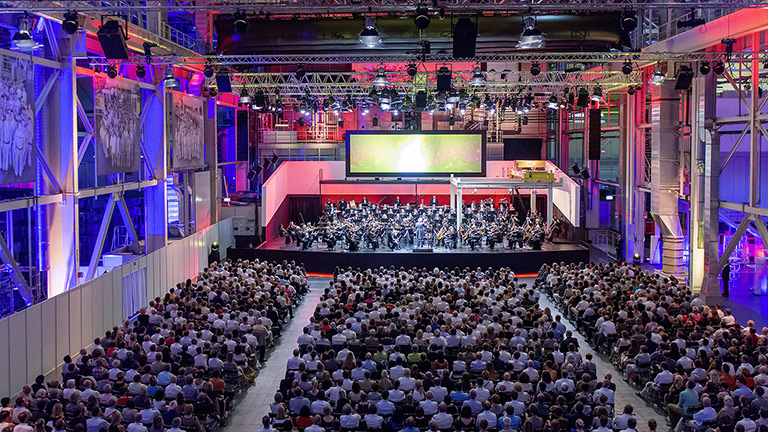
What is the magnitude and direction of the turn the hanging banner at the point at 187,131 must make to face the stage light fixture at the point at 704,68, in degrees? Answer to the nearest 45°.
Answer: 0° — it already faces it

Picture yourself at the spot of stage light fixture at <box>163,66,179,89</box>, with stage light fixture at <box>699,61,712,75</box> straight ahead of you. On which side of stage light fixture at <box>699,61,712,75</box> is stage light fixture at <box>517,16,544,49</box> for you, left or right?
right

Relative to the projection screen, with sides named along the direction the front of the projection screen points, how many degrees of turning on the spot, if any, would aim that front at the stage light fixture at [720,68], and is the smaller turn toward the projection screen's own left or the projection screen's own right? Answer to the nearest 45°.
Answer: approximately 45° to the projection screen's own left

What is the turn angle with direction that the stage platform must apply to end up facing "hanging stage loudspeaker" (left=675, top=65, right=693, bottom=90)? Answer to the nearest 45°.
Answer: approximately 45° to its left

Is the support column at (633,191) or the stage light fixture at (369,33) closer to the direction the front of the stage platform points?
the stage light fixture

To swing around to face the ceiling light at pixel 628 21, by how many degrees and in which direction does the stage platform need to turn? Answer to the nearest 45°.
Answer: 0° — it already faces it

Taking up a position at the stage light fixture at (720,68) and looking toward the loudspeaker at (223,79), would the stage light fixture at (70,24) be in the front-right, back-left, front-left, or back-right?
front-left

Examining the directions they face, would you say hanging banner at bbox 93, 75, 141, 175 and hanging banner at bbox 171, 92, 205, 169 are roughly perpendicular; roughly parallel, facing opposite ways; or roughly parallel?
roughly parallel

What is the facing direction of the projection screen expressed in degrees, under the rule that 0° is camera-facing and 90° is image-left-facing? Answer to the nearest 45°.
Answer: approximately 0°

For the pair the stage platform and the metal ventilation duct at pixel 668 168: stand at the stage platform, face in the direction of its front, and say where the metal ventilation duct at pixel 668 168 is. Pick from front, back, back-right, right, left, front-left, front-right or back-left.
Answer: left

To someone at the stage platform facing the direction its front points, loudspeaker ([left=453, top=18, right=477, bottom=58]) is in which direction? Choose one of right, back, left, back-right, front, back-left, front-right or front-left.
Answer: front

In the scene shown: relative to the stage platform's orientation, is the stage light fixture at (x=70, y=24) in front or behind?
in front

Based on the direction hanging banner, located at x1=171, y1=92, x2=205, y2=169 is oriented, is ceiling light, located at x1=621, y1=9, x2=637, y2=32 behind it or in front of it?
in front

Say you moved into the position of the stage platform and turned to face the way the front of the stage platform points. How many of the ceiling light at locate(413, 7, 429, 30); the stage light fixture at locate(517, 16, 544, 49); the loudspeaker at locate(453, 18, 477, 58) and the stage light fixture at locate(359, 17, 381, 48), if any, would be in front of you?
4

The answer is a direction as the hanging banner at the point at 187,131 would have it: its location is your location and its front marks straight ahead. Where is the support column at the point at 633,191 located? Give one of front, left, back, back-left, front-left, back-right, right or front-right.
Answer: front-left

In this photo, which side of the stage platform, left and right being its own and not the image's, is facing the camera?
front

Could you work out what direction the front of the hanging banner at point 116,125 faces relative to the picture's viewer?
facing the viewer and to the right of the viewer
